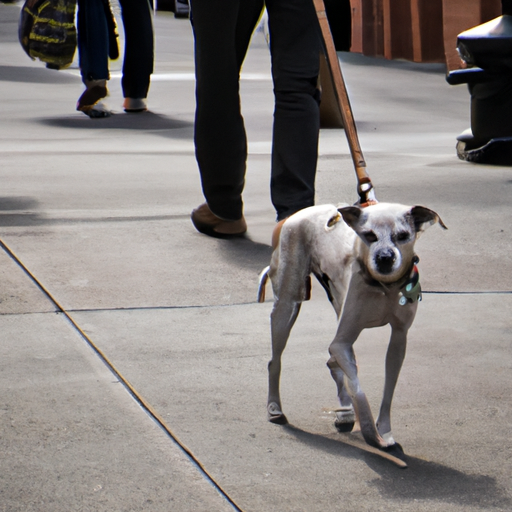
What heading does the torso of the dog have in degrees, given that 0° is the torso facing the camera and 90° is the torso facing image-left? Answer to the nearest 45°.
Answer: approximately 315°

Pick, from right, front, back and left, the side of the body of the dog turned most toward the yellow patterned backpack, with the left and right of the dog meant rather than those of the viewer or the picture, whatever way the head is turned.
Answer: back
